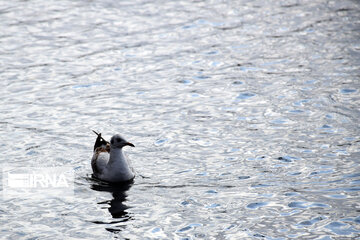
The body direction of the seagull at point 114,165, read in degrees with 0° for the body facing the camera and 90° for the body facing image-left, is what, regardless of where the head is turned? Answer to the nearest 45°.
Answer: approximately 315°
